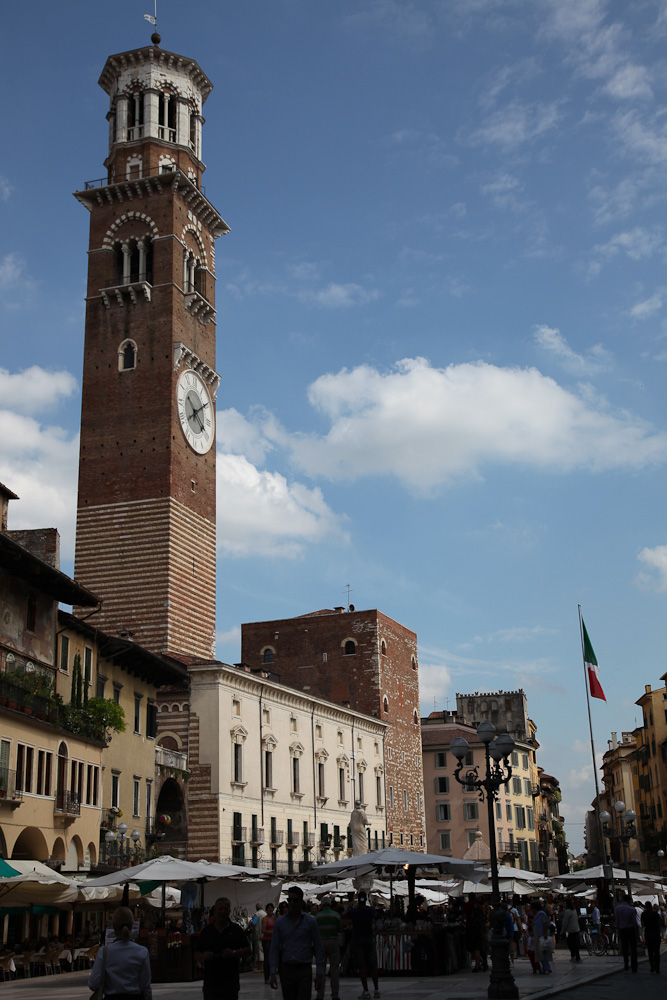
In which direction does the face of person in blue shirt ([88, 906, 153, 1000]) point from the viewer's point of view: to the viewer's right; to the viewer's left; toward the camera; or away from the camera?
away from the camera

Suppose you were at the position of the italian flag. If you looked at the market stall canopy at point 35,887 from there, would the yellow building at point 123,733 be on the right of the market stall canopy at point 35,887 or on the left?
right

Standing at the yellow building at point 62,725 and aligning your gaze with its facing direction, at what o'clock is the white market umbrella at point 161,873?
The white market umbrella is roughly at 1 o'clock from the yellow building.

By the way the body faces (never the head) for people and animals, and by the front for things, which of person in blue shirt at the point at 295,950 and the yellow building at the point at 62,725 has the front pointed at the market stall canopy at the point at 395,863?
the yellow building

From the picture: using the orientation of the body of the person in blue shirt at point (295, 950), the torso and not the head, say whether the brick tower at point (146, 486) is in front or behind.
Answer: behind

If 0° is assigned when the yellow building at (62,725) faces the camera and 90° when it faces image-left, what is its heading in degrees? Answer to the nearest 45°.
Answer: approximately 315°

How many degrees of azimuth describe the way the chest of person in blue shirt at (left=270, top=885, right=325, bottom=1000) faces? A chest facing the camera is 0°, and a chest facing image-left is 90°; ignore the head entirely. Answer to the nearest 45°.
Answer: approximately 0°
